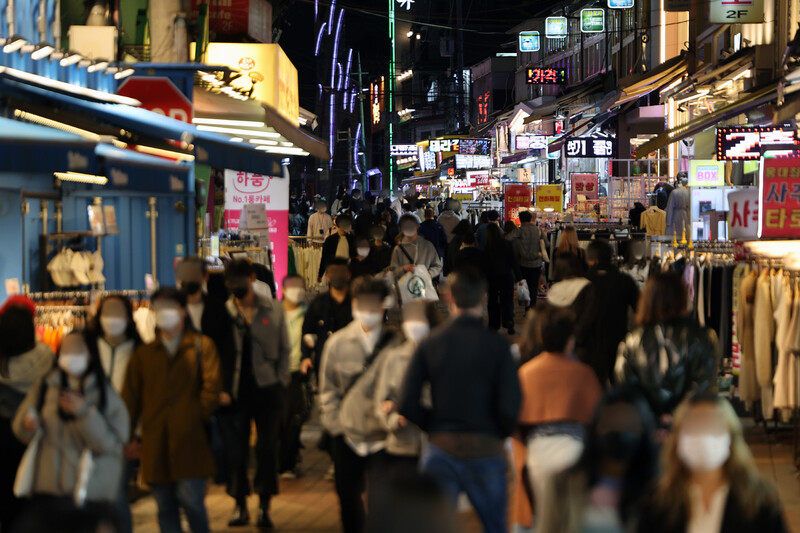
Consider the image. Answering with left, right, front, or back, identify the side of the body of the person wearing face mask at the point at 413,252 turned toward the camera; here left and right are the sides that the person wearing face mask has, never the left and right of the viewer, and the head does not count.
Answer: front

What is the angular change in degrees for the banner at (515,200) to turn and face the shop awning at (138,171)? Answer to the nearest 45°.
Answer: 0° — it already faces it

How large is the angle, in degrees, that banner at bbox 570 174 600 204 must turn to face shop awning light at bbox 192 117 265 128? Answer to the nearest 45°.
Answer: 0° — it already faces it

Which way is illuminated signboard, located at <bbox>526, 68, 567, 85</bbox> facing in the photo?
toward the camera

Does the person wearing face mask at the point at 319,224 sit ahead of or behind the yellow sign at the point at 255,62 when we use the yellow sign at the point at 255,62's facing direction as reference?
behind

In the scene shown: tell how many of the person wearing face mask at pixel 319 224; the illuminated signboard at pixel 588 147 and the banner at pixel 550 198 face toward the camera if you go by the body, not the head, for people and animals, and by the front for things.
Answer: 3

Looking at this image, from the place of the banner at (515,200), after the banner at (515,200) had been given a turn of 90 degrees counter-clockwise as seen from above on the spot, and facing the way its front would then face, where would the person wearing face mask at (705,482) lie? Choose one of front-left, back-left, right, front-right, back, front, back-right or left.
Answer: right

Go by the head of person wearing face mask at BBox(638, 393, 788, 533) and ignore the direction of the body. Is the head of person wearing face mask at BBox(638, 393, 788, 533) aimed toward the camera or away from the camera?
toward the camera

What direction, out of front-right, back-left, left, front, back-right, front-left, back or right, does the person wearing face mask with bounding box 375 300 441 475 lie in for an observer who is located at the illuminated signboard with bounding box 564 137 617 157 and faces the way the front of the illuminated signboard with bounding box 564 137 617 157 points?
front

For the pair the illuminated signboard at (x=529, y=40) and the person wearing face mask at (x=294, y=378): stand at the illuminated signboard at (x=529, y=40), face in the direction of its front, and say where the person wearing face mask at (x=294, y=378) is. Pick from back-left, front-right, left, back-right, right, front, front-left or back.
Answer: front

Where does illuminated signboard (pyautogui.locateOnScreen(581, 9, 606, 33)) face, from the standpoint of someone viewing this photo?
facing the viewer

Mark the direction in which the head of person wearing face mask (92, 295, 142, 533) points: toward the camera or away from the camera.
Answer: toward the camera

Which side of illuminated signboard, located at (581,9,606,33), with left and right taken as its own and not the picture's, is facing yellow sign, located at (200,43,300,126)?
front

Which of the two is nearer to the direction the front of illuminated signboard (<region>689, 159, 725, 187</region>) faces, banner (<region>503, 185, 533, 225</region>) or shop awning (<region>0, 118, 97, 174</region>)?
the shop awning

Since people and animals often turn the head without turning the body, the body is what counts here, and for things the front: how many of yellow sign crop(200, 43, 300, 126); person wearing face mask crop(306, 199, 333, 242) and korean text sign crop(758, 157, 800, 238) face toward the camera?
3
